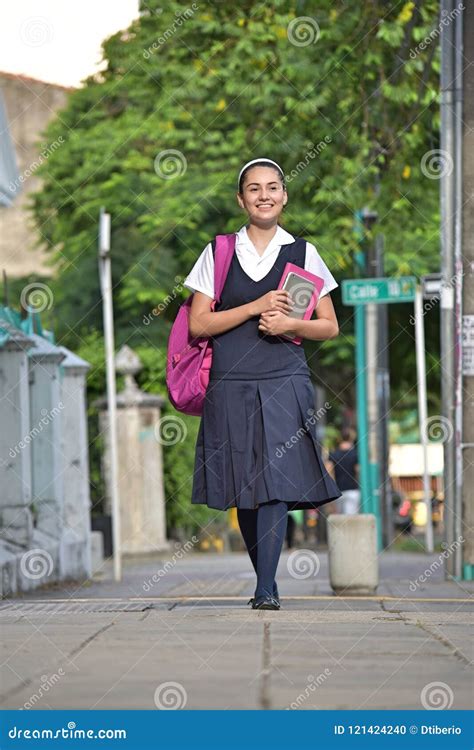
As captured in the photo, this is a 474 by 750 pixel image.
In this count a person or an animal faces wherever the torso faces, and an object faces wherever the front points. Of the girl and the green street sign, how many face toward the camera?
2

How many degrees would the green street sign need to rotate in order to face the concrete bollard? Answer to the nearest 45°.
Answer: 0° — it already faces it

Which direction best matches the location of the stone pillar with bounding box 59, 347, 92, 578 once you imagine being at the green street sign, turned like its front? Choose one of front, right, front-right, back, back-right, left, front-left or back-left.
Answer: front-right

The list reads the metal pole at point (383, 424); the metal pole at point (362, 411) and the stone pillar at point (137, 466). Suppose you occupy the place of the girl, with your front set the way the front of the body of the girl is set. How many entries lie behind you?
3

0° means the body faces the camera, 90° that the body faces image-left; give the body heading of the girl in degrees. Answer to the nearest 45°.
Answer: approximately 0°

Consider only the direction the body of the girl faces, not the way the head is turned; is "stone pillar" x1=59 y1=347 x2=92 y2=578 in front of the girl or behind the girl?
behind

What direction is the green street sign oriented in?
toward the camera

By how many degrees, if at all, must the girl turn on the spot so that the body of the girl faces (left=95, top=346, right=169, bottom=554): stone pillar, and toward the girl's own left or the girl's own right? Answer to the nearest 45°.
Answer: approximately 180°

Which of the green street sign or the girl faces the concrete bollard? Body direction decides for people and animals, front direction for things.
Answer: the green street sign

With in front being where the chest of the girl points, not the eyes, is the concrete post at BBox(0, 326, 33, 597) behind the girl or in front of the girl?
behind
